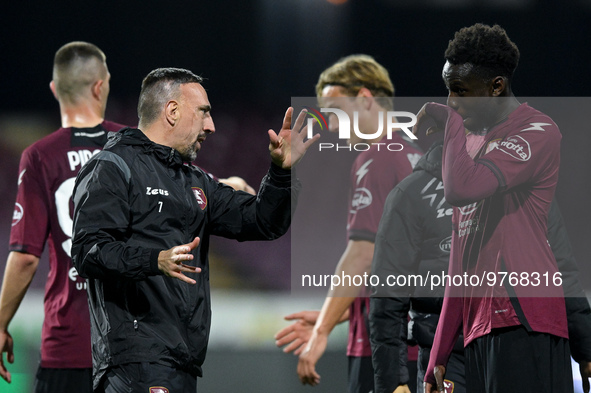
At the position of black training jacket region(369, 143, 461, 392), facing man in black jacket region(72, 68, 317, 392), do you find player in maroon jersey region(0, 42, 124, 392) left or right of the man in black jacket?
right

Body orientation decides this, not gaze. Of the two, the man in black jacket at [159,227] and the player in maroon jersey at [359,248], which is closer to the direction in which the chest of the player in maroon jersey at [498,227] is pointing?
the man in black jacket

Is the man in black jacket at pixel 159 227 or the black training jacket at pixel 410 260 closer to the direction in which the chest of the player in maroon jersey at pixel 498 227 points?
the man in black jacket

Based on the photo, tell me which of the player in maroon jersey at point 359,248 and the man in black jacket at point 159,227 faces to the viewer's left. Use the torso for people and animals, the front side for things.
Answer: the player in maroon jersey

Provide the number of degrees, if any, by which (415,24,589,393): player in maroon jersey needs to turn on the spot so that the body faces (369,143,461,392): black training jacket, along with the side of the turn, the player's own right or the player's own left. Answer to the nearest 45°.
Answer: approximately 90° to the player's own right

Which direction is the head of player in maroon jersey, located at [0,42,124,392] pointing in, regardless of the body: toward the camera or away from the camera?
away from the camera

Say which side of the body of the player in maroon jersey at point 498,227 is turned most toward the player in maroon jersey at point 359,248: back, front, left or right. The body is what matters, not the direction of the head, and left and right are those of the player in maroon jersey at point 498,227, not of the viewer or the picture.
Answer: right

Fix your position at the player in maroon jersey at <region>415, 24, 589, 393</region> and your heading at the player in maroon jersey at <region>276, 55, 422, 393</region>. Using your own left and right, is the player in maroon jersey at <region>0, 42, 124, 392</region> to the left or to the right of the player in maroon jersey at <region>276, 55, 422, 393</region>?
left

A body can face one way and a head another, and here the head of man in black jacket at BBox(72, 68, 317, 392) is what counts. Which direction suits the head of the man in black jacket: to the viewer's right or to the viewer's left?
to the viewer's right

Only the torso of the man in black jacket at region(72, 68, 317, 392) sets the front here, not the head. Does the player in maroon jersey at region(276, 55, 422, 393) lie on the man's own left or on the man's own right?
on the man's own left
